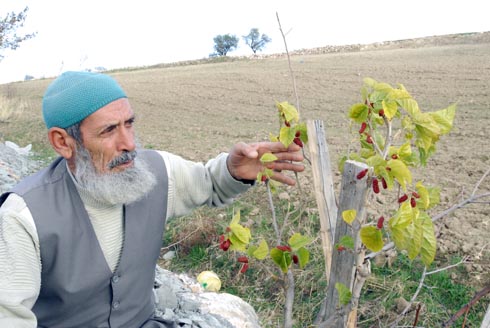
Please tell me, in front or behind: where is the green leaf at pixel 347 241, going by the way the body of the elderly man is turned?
in front

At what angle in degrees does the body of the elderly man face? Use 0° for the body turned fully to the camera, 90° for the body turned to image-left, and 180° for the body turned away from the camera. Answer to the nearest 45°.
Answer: approximately 315°

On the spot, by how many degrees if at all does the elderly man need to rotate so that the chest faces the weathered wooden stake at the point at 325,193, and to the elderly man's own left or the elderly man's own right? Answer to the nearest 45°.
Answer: approximately 45° to the elderly man's own left
